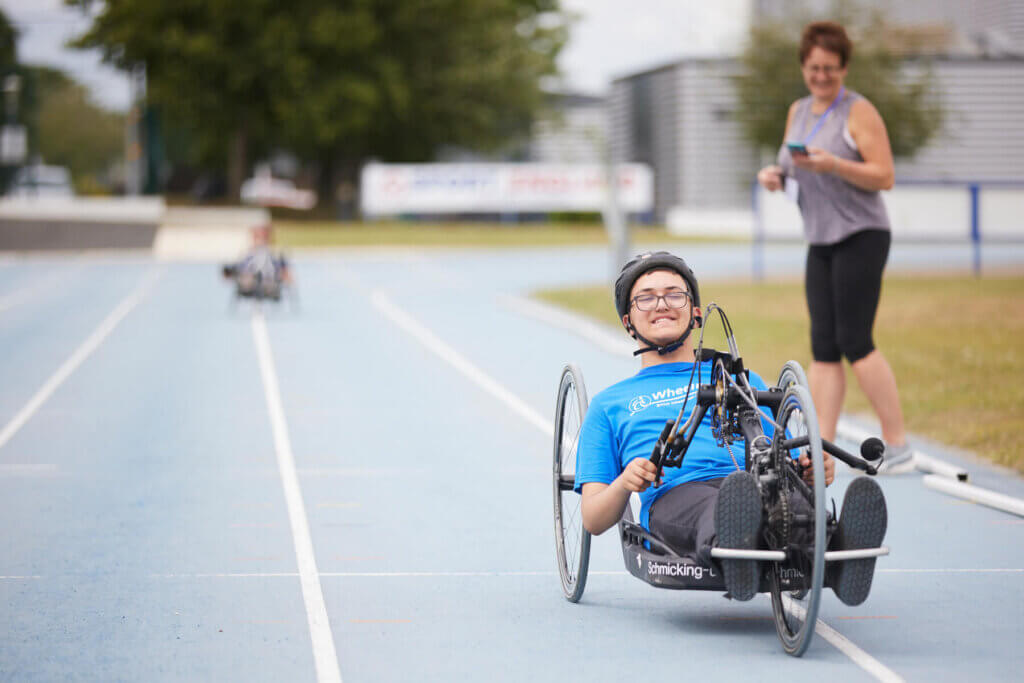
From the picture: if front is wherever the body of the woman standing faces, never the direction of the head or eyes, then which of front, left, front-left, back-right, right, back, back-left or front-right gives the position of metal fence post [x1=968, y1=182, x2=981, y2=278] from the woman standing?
back-right

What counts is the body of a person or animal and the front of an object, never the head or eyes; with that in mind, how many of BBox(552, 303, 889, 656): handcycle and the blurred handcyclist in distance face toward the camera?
2

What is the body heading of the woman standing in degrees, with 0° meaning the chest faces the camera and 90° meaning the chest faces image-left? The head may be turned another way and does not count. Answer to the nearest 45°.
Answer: approximately 45°

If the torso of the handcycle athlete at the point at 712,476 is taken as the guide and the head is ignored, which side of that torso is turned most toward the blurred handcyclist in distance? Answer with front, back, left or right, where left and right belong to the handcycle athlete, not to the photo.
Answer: back

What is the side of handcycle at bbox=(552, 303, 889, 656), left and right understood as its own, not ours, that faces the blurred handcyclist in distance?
back

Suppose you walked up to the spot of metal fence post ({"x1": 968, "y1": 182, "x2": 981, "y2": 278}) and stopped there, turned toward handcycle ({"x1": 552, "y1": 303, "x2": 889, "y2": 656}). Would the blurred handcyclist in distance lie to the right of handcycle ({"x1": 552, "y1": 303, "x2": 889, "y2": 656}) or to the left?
right

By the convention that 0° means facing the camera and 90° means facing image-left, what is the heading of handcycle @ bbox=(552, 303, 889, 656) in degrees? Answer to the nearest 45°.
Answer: approximately 0°

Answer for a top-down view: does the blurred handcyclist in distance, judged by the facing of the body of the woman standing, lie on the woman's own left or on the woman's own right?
on the woman's own right

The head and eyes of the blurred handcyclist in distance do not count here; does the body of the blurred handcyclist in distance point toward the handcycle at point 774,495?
yes
